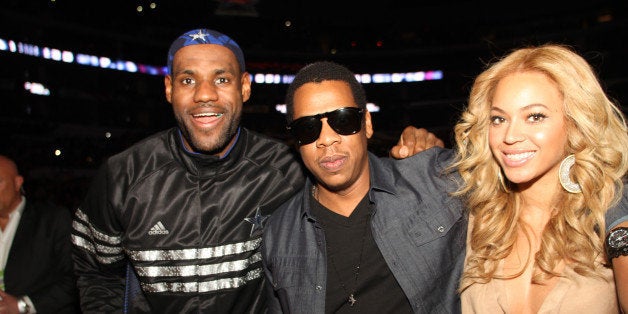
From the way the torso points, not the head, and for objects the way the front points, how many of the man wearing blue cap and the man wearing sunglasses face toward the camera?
2

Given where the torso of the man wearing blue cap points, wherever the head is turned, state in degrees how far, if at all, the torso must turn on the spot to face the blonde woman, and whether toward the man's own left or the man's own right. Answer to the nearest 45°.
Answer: approximately 45° to the man's own left

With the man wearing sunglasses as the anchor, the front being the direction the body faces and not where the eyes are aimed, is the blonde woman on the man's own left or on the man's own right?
on the man's own left

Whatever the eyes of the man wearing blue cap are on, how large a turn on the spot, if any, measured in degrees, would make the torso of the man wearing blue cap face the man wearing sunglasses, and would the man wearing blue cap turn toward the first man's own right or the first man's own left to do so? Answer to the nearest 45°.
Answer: approximately 45° to the first man's own left

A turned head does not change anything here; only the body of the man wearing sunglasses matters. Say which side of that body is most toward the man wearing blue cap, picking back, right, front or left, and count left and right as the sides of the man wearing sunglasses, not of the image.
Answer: right

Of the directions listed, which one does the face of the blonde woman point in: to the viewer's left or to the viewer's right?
to the viewer's left

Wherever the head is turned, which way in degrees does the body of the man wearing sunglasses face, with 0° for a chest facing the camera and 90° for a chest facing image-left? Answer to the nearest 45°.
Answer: approximately 0°
